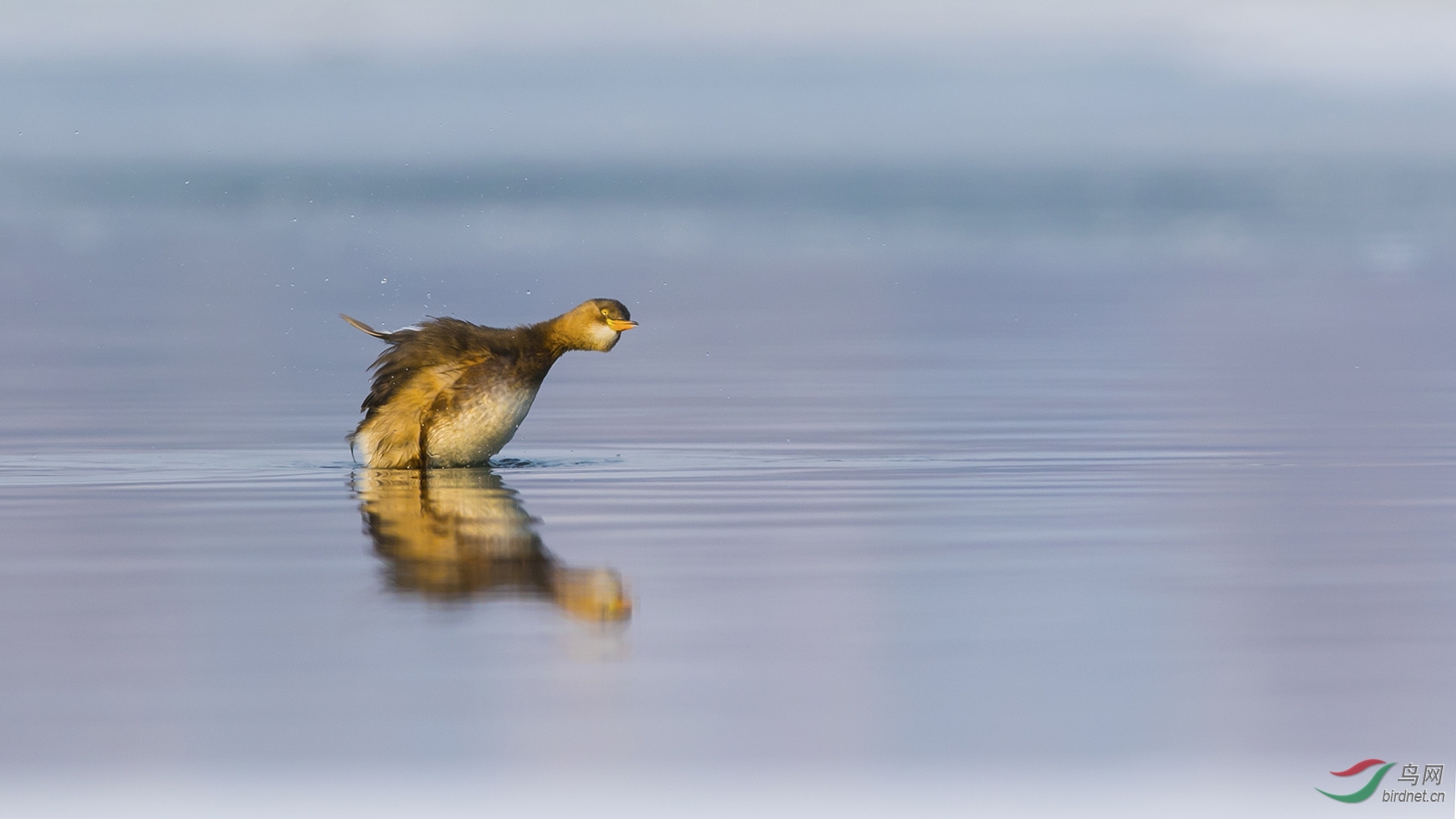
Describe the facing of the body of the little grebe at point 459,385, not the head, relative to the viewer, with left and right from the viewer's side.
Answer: facing to the right of the viewer
